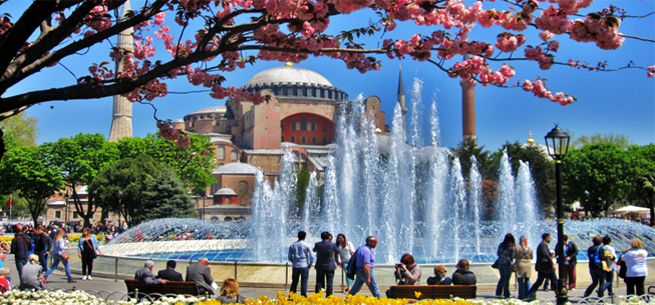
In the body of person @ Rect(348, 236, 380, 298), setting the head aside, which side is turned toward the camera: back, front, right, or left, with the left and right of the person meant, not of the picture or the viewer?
right

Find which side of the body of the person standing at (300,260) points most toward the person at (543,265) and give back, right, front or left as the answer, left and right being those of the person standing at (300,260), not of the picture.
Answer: right

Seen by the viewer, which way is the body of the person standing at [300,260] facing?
away from the camera
